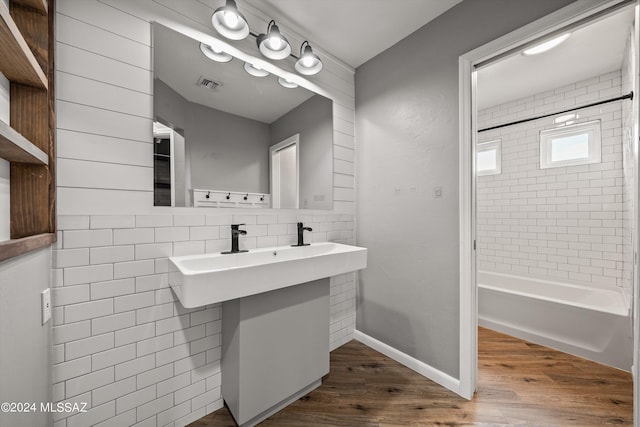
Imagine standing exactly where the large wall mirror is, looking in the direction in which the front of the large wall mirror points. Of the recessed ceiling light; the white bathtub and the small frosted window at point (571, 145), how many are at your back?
0

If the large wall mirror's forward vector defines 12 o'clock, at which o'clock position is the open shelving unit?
The open shelving unit is roughly at 3 o'clock from the large wall mirror.

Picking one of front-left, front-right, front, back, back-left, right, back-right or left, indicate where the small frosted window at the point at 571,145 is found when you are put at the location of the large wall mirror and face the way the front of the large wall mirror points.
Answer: front-left

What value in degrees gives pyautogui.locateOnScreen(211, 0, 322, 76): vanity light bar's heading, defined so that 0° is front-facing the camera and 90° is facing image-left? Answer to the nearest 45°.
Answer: approximately 315°

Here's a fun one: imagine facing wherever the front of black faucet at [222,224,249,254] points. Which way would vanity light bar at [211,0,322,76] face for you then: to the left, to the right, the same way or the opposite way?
the same way

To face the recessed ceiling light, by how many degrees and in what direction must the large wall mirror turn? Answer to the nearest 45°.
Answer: approximately 45° to its left

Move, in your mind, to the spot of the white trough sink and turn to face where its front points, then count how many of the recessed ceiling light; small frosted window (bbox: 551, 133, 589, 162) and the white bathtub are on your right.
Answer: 0

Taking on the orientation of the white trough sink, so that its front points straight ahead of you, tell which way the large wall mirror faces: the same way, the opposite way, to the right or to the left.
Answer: the same way

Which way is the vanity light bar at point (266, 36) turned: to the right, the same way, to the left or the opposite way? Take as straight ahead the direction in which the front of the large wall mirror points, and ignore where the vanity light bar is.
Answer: the same way

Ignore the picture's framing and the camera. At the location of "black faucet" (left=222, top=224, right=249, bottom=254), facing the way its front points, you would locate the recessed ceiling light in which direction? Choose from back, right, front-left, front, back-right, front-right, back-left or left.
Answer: front-left

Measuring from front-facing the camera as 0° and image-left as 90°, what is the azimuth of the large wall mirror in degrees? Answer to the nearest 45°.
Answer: approximately 315°

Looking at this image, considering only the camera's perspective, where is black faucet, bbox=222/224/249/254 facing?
facing the viewer and to the right of the viewer

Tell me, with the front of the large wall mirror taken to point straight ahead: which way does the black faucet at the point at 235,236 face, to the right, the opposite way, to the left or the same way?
the same way

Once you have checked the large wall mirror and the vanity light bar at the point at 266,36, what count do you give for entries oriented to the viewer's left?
0

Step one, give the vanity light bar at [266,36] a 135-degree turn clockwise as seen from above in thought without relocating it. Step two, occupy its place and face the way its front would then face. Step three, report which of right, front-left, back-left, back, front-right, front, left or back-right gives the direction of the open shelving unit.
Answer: front-left
